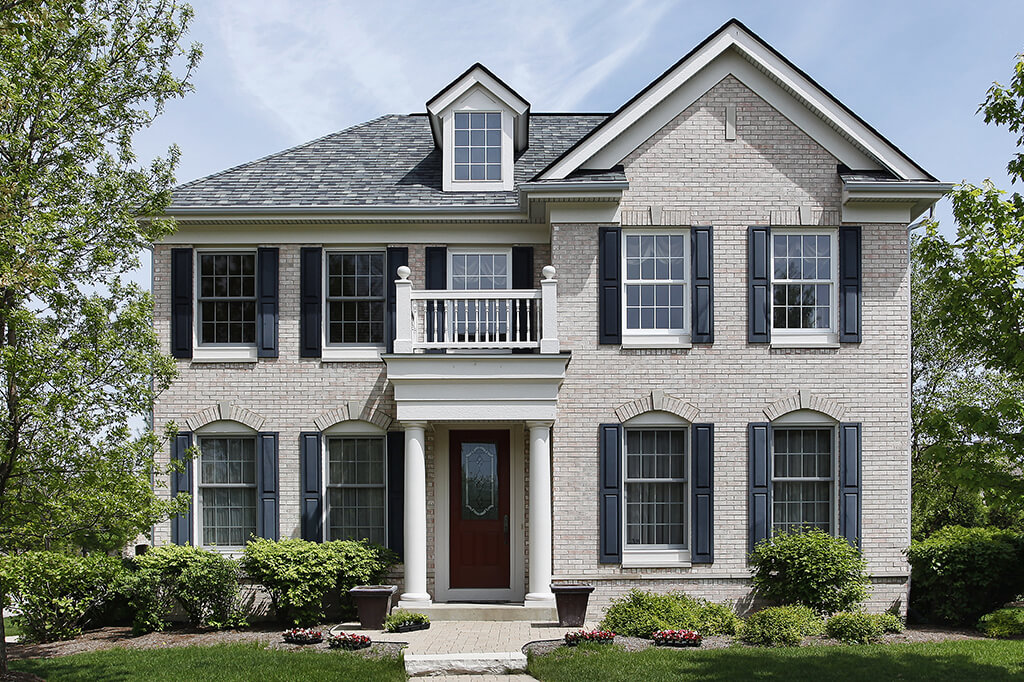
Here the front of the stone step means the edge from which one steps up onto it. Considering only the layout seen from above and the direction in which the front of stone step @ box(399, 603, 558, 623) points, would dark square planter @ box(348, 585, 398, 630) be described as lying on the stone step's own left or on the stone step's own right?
on the stone step's own right

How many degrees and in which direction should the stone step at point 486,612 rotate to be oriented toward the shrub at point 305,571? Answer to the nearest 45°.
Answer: approximately 90° to its right

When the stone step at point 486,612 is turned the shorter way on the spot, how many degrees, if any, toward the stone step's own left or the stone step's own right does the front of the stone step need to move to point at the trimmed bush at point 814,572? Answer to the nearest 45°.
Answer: approximately 90° to the stone step's own left

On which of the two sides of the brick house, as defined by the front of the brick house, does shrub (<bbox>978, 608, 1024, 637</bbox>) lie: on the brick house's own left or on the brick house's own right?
on the brick house's own left

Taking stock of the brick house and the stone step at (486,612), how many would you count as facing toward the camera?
2

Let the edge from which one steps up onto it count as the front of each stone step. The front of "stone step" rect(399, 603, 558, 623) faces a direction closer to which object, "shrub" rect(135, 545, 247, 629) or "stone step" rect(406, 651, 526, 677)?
the stone step

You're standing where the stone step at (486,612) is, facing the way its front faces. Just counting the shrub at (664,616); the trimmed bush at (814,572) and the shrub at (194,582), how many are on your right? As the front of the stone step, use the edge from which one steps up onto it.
1

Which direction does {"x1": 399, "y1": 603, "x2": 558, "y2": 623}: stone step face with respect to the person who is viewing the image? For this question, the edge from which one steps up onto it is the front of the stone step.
facing the viewer

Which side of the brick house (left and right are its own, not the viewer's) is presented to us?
front

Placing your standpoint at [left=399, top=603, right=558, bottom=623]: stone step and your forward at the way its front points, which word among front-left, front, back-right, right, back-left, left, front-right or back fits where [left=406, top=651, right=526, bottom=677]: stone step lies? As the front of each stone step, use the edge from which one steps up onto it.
front

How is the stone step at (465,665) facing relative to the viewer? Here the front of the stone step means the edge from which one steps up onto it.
toward the camera
